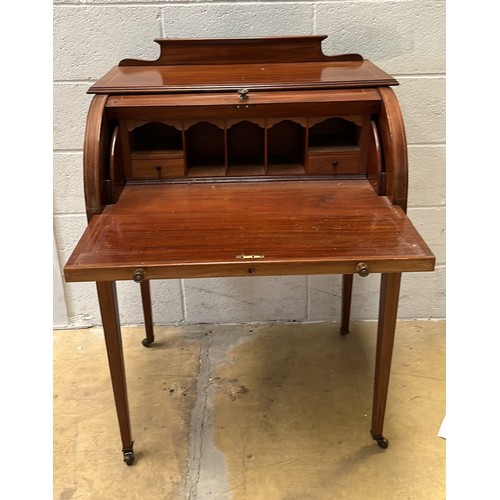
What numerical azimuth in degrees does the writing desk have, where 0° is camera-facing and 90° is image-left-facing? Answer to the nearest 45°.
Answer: approximately 0°
